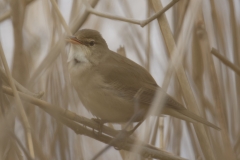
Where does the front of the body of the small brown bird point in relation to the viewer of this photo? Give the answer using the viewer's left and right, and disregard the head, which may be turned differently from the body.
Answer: facing to the left of the viewer
